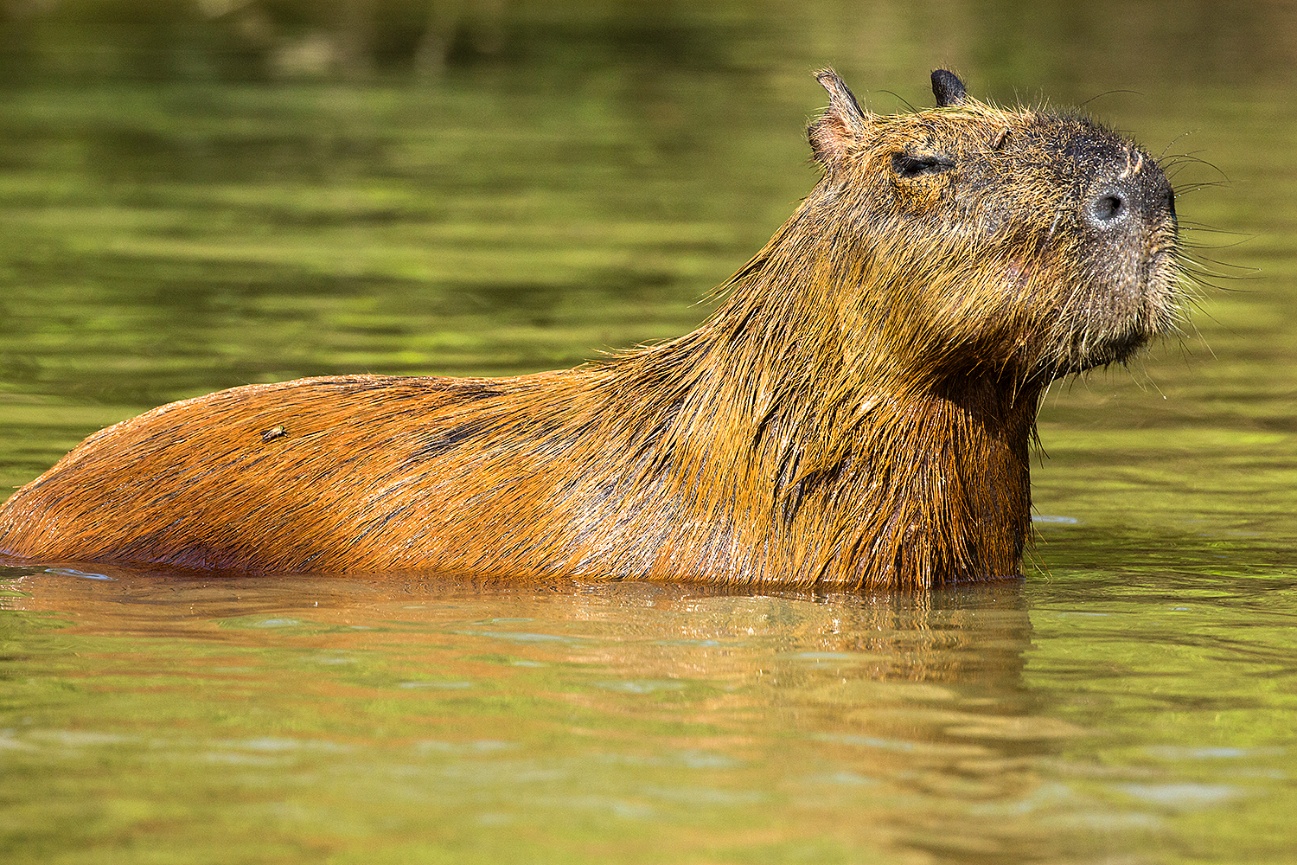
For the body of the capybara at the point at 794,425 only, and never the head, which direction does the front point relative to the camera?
to the viewer's right
